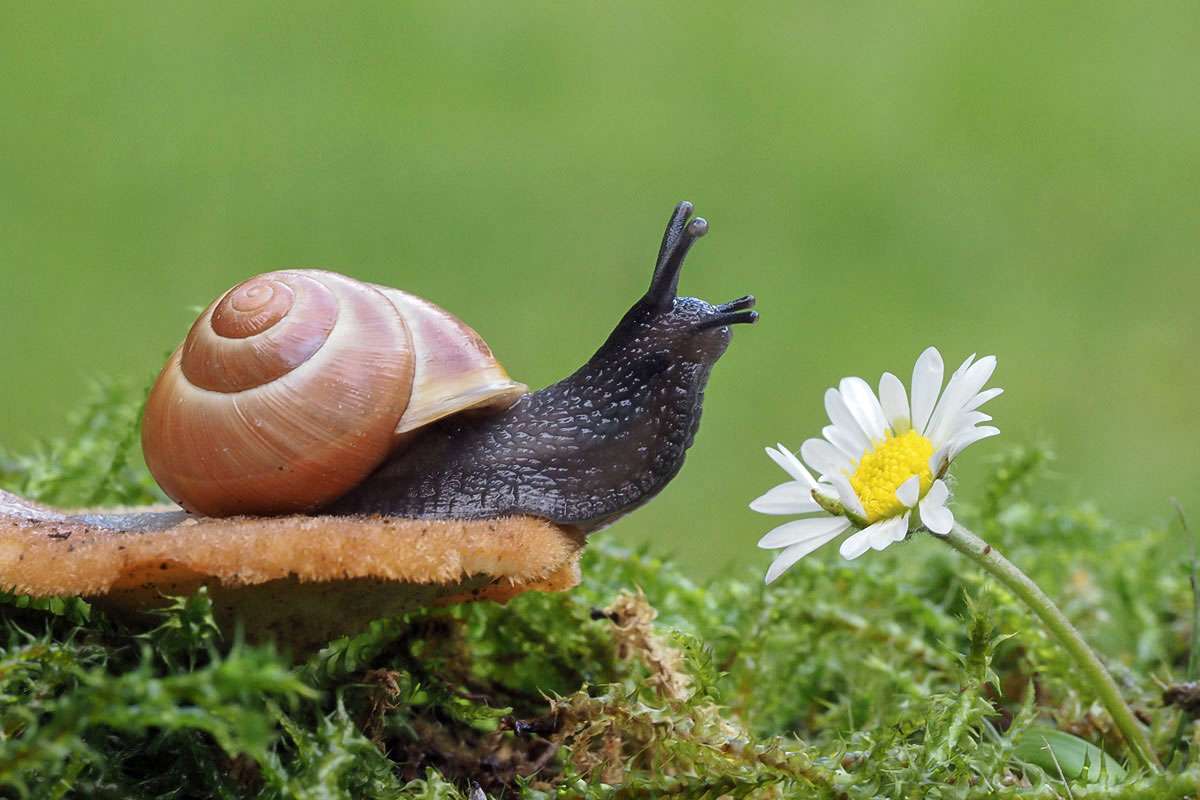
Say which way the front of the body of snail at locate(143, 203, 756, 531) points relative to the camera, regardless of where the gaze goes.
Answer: to the viewer's right
